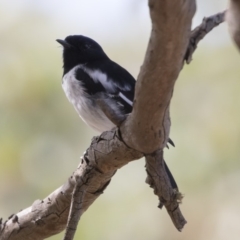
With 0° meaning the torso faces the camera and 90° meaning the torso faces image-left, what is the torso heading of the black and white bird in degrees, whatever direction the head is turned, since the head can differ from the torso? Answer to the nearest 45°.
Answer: approximately 90°

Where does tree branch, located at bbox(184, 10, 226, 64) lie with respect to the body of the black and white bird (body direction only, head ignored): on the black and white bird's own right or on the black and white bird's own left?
on the black and white bird's own left
